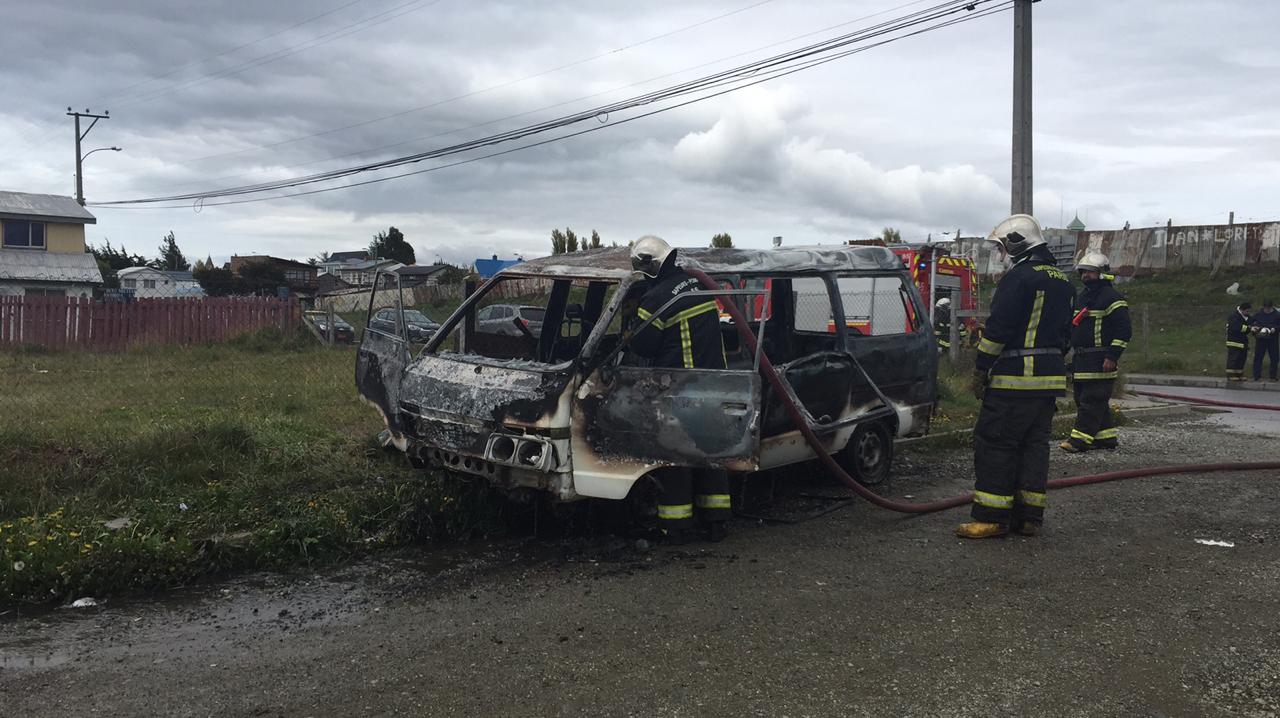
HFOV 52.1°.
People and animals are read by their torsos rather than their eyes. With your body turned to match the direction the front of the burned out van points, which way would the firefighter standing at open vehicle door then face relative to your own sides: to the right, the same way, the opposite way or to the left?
to the right

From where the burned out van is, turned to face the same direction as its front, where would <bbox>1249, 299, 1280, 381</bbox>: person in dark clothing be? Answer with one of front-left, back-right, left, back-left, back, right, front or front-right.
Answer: back

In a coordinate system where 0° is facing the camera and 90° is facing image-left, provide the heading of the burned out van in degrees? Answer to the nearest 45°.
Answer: approximately 45°

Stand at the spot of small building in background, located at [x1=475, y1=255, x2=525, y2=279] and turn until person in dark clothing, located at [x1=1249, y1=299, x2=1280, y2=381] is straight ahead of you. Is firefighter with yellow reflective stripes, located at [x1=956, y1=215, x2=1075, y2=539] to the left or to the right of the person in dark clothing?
right

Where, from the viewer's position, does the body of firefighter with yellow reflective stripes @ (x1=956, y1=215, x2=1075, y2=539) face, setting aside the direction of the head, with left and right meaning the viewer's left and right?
facing away from the viewer and to the left of the viewer

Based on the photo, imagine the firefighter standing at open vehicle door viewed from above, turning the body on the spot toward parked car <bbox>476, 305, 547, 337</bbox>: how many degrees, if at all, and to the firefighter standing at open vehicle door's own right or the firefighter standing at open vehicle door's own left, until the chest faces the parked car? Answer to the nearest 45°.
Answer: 0° — they already face it

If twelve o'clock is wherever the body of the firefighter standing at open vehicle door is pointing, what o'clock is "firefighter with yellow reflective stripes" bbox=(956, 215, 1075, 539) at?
The firefighter with yellow reflective stripes is roughly at 4 o'clock from the firefighter standing at open vehicle door.

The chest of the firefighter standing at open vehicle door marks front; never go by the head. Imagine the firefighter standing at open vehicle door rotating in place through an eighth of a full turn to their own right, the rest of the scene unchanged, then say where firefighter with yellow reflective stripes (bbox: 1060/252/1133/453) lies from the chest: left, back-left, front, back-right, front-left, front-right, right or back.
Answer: front-right

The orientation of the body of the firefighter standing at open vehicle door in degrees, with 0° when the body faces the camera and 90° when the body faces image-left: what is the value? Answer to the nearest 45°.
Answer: approximately 135°

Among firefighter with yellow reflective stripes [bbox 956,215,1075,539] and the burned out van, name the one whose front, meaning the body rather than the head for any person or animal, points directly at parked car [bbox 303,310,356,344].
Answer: the firefighter with yellow reflective stripes
